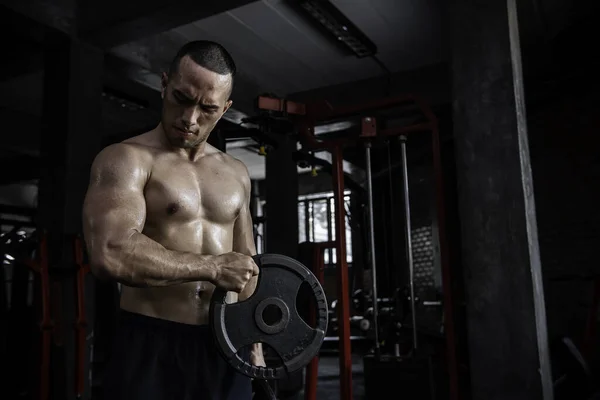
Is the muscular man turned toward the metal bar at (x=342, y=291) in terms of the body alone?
no

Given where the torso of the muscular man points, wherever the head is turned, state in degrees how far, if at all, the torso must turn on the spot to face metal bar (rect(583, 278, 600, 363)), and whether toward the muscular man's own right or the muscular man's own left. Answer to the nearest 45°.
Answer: approximately 90° to the muscular man's own left

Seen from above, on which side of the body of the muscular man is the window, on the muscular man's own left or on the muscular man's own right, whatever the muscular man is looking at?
on the muscular man's own left

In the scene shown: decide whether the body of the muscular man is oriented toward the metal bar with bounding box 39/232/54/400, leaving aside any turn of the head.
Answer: no

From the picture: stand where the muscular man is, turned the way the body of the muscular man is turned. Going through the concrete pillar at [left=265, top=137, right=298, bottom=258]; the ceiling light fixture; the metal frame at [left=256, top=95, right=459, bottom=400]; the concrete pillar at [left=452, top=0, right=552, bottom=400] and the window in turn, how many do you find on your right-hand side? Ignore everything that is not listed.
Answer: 0

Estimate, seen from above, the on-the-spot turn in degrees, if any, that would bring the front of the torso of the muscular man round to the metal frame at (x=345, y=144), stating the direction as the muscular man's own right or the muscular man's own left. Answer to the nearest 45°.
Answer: approximately 90° to the muscular man's own left

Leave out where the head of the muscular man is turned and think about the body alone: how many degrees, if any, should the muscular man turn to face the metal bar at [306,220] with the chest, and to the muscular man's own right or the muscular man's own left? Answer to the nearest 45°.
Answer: approximately 135° to the muscular man's own left

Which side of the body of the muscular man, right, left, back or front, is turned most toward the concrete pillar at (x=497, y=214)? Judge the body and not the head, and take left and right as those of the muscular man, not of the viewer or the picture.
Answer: left

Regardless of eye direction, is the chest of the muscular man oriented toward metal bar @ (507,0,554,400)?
no

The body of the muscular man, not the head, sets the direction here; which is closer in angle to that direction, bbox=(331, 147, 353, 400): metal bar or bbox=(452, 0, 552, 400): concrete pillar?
the concrete pillar

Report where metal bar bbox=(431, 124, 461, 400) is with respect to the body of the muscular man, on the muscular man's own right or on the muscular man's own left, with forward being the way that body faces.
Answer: on the muscular man's own left

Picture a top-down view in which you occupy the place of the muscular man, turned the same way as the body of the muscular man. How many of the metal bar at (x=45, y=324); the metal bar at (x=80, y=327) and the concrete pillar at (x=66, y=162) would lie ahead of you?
0

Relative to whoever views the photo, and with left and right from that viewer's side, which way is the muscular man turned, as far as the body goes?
facing the viewer and to the right of the viewer
